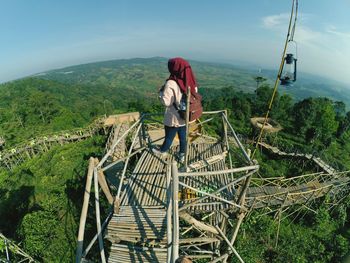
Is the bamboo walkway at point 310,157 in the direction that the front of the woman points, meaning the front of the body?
no

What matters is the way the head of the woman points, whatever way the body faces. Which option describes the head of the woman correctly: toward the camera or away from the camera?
away from the camera

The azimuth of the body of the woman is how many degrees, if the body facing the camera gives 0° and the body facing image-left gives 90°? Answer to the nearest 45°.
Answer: approximately 90°

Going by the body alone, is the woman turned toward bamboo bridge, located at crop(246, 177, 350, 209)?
no
